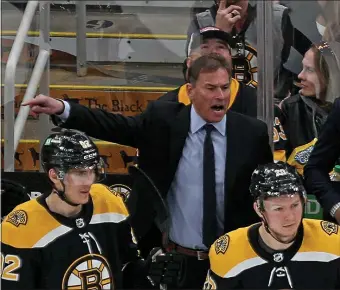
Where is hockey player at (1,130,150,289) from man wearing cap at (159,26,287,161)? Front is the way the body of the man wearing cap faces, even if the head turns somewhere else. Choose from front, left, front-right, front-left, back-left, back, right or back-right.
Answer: front-right

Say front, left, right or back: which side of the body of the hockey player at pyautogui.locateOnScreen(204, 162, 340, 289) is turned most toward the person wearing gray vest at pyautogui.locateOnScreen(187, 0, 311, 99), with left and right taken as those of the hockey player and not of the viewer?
back

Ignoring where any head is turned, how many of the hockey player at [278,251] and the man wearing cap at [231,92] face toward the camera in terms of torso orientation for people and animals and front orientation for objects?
2

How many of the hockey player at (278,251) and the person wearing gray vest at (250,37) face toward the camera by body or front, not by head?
2

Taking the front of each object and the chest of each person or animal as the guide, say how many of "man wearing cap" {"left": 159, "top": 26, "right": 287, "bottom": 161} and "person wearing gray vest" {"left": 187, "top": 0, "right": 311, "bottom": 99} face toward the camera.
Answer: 2

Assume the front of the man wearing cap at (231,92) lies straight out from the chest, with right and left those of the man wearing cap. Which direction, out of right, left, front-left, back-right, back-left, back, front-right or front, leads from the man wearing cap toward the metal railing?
right

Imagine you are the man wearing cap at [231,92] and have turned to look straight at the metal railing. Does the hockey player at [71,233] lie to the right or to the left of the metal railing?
left

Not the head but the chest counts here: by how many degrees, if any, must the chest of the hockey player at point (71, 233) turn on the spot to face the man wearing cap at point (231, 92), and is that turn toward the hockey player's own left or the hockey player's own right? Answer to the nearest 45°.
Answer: approximately 90° to the hockey player's own left

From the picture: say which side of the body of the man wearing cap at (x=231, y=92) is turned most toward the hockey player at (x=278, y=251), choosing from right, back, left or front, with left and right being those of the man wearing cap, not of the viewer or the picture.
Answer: front

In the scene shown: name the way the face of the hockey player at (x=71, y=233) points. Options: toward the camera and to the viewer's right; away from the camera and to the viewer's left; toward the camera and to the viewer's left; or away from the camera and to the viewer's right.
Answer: toward the camera and to the viewer's right

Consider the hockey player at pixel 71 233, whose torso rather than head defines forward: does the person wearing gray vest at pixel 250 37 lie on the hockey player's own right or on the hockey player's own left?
on the hockey player's own left
